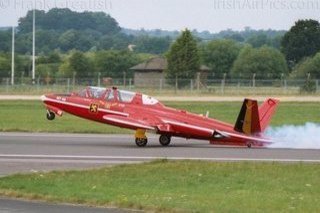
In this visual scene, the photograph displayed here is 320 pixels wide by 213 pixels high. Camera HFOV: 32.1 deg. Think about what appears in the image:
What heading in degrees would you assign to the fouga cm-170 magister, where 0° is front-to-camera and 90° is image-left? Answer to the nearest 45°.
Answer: approximately 90°
